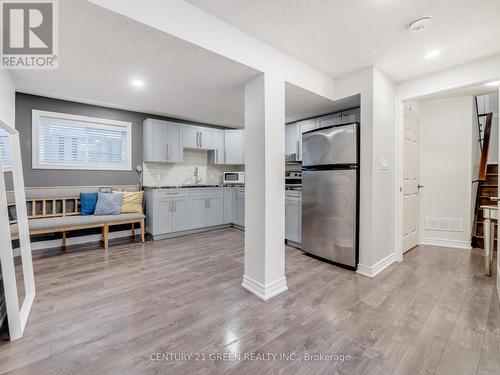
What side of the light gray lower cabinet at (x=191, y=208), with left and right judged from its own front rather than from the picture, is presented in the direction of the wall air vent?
left

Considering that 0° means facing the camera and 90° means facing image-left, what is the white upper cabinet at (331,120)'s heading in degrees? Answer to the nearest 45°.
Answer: approximately 45°

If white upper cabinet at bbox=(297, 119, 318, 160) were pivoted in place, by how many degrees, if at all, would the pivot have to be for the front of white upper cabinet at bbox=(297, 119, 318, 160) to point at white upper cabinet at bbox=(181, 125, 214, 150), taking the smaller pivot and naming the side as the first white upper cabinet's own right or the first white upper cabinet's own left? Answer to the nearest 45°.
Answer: approximately 45° to the first white upper cabinet's own right

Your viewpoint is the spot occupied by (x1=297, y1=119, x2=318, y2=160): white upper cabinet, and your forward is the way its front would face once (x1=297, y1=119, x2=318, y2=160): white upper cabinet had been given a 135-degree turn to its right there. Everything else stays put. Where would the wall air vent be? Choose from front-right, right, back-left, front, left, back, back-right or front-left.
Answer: right

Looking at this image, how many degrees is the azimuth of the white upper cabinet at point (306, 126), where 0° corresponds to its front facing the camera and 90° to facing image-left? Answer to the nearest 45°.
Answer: approximately 45°

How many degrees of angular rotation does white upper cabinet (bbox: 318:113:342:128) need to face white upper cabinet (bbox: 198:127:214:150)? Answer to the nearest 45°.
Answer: approximately 45° to its right

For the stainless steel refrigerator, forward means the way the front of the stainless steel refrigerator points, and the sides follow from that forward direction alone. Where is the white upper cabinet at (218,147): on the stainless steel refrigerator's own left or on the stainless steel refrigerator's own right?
on the stainless steel refrigerator's own right

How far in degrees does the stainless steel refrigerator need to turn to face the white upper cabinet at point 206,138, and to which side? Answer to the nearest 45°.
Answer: approximately 90° to its right

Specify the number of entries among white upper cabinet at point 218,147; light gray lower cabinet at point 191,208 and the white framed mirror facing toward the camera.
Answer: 2

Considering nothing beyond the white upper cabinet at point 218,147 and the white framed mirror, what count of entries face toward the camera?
1
